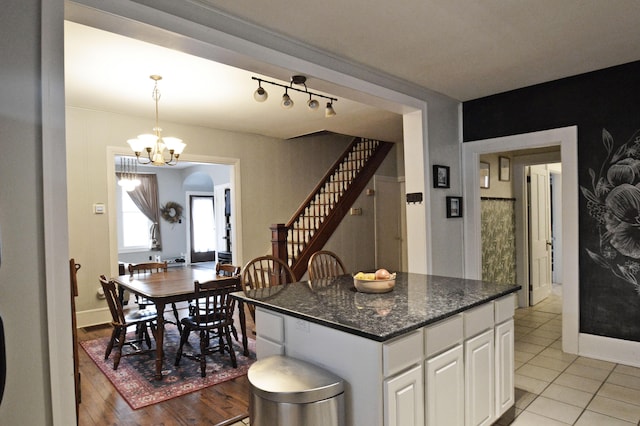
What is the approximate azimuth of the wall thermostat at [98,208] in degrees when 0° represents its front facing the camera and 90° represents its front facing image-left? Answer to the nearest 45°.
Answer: approximately 0°

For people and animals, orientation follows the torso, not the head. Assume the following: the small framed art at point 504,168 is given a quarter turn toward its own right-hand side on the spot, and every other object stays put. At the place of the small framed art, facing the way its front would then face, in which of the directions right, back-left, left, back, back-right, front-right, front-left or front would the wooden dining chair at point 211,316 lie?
front

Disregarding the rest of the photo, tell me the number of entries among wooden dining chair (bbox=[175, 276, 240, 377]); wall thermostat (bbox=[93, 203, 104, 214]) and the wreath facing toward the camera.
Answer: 2

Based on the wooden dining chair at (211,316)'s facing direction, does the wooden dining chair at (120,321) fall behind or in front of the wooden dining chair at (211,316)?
in front

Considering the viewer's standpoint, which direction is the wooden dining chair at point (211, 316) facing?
facing away from the viewer and to the left of the viewer
